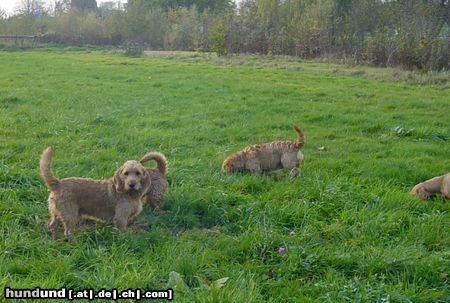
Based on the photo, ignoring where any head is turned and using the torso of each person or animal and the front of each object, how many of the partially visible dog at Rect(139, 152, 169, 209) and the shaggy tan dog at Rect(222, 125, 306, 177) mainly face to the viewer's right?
0

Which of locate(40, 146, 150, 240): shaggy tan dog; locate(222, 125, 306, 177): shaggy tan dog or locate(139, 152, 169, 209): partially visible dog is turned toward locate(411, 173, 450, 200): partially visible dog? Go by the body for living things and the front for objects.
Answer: locate(40, 146, 150, 240): shaggy tan dog

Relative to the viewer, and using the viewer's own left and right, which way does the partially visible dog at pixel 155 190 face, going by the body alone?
facing to the left of the viewer

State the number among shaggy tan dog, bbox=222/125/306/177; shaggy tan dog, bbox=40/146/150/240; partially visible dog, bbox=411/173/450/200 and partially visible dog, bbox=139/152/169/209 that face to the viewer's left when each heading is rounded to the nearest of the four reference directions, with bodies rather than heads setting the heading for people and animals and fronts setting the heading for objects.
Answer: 3

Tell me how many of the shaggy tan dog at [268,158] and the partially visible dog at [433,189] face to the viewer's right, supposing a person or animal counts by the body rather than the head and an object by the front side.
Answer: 0

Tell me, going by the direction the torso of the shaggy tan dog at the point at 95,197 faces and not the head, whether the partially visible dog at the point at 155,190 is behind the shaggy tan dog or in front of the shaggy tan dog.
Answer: in front

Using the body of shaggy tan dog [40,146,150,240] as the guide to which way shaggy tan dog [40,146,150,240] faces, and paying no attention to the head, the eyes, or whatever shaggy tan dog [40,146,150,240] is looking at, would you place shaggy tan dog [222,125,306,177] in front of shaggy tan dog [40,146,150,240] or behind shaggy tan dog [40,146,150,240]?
in front

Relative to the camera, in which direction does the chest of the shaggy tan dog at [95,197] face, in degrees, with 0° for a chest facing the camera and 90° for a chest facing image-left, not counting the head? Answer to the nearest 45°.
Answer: approximately 270°

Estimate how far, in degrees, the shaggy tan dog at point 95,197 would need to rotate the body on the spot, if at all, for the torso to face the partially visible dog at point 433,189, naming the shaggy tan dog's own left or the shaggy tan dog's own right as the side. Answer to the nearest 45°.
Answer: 0° — it already faces it

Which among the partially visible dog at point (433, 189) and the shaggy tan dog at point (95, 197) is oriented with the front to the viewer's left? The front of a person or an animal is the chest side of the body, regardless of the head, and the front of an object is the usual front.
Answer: the partially visible dog

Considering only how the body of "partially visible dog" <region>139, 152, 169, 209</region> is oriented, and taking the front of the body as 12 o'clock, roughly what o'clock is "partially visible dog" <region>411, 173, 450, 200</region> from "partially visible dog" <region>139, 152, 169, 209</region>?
"partially visible dog" <region>411, 173, 450, 200</region> is roughly at 6 o'clock from "partially visible dog" <region>139, 152, 169, 209</region>.

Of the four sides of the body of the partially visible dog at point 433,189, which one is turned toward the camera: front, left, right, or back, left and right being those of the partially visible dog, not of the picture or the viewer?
left

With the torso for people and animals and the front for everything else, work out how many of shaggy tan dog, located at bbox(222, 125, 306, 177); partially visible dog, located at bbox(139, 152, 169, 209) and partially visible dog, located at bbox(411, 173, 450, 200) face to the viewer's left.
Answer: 3

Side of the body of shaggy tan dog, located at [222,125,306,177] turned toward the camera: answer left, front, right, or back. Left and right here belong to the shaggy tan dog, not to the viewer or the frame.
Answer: left

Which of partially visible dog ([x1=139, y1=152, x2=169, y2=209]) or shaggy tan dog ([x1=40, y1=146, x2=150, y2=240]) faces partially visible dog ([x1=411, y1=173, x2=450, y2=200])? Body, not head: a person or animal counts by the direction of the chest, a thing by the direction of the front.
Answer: the shaggy tan dog

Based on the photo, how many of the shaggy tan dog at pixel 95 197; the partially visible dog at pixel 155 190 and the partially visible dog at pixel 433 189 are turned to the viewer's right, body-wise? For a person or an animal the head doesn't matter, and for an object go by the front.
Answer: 1
